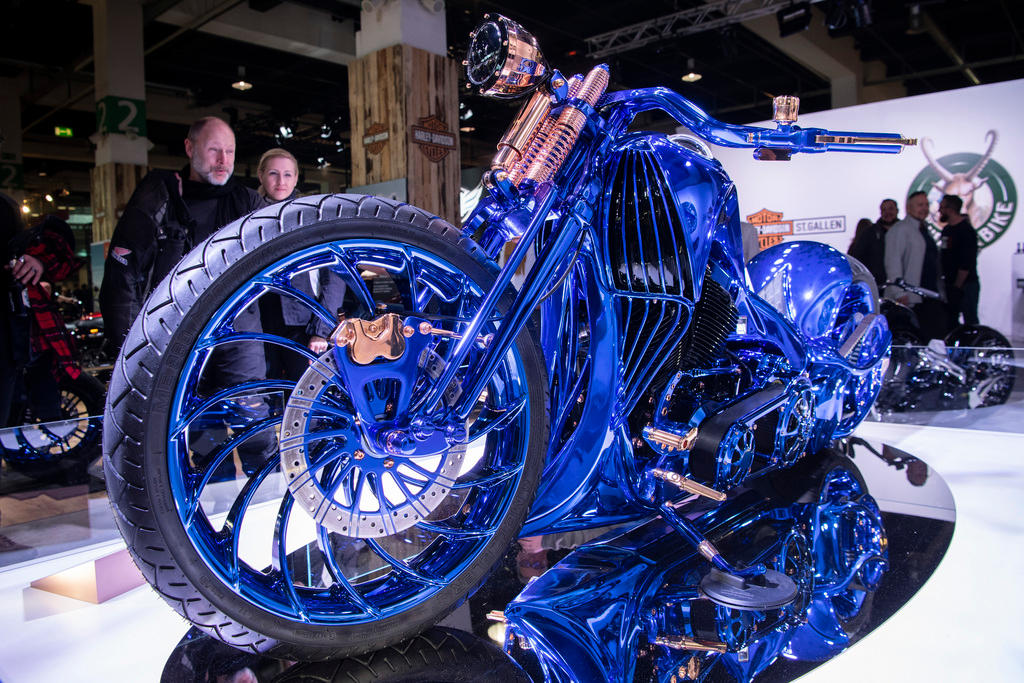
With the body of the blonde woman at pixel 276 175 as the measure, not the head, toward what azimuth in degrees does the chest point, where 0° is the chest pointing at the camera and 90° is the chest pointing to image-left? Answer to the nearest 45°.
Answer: approximately 0°

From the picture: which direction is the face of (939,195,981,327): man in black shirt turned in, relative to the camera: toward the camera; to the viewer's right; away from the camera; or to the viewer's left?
to the viewer's left

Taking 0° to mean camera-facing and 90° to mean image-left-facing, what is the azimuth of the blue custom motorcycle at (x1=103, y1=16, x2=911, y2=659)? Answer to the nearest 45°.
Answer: approximately 45°

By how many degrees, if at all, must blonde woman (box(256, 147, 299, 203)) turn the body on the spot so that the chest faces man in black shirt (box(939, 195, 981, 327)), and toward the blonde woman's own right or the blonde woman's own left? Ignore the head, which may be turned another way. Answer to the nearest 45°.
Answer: approximately 90° to the blonde woman's own left

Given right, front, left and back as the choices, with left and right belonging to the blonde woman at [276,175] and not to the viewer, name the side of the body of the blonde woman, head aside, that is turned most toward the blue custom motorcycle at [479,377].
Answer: front

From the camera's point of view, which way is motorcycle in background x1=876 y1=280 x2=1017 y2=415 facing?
to the viewer's left

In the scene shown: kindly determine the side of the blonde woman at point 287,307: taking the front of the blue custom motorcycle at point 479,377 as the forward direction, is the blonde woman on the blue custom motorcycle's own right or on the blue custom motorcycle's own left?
on the blue custom motorcycle's own right

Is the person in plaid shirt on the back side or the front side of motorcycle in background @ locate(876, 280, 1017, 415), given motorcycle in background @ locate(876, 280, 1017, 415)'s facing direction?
on the front side

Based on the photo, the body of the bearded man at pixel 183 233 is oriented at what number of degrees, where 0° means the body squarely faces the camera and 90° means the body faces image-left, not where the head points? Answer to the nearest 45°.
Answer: approximately 315°

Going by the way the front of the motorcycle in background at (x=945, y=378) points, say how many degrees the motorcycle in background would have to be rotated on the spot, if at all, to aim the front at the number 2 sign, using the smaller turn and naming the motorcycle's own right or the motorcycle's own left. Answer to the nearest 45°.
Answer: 0° — it already faces it
